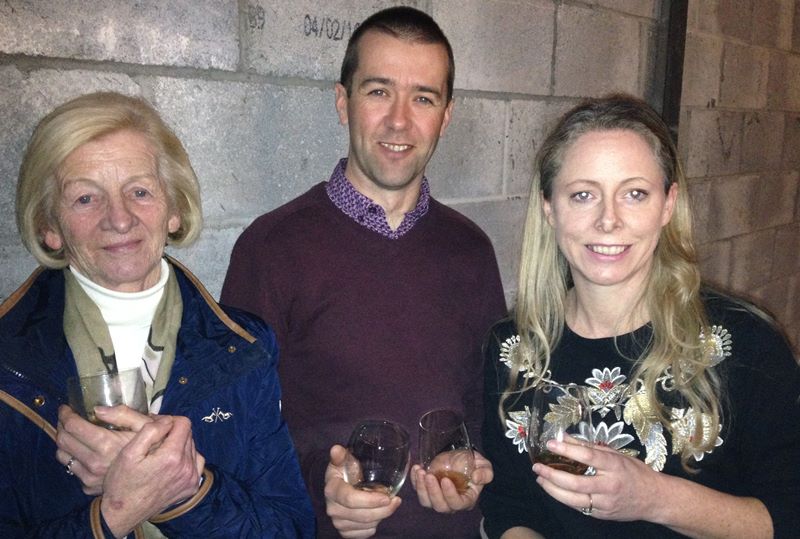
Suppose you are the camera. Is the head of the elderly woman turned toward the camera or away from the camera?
toward the camera

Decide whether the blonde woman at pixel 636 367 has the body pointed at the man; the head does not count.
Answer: no

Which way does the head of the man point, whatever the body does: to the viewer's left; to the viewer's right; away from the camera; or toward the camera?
toward the camera

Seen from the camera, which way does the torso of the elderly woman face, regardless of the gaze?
toward the camera

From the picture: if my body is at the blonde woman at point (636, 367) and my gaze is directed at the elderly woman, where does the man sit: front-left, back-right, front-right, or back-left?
front-right

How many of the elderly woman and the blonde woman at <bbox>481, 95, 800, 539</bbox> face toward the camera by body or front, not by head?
2

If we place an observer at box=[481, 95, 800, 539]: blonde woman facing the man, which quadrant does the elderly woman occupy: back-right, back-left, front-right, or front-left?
front-left

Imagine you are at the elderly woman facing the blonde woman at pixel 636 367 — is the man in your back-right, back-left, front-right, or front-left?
front-left

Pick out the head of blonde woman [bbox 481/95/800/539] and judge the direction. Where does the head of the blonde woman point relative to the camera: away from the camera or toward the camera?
toward the camera

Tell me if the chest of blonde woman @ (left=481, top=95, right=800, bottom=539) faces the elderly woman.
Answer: no

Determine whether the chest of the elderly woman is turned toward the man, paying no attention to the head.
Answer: no

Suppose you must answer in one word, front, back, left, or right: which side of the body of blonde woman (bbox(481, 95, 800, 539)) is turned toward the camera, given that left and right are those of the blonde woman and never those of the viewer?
front
